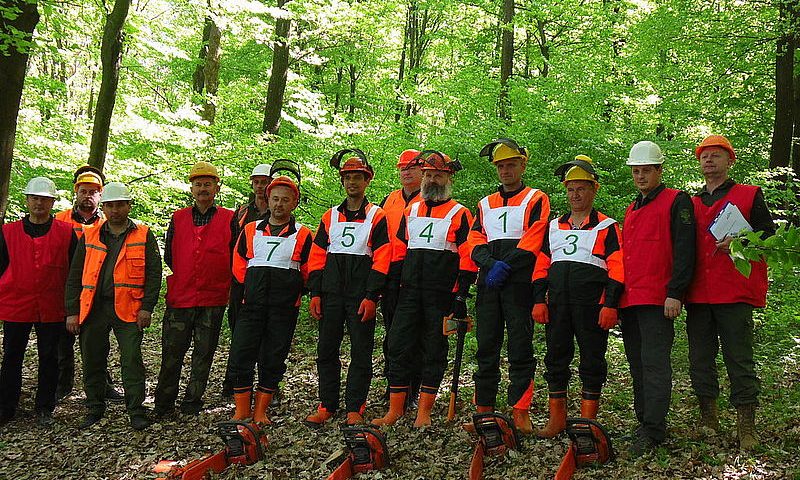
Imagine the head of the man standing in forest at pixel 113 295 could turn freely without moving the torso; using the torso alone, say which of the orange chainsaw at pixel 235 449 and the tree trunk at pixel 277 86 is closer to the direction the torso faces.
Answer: the orange chainsaw

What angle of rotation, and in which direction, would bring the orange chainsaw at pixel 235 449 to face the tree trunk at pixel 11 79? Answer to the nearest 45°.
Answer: approximately 90° to its right

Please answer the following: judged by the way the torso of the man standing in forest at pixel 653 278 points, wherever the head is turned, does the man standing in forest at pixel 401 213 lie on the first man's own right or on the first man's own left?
on the first man's own right
